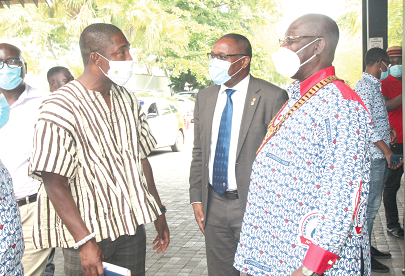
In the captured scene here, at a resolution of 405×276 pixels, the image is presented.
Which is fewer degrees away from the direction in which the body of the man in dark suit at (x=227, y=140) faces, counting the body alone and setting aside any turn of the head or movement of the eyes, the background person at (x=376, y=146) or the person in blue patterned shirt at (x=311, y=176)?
the person in blue patterned shirt

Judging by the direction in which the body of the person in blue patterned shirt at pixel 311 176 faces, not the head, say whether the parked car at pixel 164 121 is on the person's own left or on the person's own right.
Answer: on the person's own right

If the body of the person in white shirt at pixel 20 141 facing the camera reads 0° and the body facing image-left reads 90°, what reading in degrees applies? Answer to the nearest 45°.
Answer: approximately 45°

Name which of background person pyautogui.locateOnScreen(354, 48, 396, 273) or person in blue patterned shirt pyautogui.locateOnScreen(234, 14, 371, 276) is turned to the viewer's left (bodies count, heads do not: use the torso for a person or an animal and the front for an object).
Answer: the person in blue patterned shirt

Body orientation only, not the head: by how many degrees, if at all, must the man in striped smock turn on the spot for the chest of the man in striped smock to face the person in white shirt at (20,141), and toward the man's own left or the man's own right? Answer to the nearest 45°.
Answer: approximately 180°

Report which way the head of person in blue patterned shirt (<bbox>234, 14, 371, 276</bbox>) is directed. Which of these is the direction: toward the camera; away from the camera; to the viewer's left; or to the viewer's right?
to the viewer's left

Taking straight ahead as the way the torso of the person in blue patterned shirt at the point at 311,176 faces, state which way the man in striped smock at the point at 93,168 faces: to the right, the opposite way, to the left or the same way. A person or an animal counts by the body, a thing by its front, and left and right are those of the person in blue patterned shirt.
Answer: the opposite way

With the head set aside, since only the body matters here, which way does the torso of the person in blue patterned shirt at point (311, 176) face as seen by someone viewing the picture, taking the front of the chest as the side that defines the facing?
to the viewer's left

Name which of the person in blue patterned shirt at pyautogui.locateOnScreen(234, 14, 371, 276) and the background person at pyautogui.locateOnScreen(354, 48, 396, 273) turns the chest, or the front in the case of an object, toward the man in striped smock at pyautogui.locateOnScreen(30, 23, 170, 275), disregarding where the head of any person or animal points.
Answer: the person in blue patterned shirt

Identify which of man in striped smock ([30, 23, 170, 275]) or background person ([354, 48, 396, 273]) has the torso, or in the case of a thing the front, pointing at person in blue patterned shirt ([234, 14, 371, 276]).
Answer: the man in striped smock

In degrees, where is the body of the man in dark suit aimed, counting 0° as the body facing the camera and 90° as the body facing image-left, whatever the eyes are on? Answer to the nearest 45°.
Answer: approximately 45°
